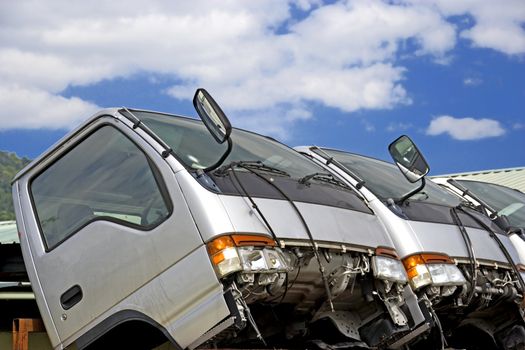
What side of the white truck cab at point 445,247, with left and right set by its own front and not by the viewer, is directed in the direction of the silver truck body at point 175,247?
right

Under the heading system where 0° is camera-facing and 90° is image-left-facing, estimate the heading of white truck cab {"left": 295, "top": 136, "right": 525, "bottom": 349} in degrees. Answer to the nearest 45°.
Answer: approximately 315°

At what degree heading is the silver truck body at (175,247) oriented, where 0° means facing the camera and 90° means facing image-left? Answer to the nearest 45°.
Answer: approximately 315°

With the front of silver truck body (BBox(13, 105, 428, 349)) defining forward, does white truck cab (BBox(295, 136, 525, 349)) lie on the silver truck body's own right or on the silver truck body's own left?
on the silver truck body's own left

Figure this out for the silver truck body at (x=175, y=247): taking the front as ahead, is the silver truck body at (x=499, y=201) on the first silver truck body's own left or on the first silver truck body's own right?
on the first silver truck body's own left

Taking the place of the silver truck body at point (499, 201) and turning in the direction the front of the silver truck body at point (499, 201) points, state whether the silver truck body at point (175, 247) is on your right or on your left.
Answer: on your right
